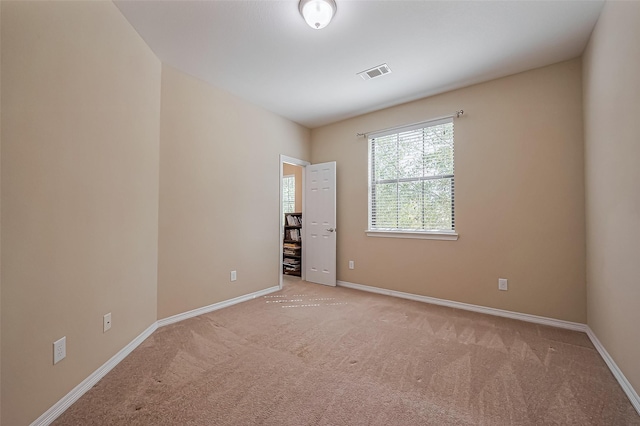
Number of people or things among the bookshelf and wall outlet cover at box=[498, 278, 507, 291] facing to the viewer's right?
0

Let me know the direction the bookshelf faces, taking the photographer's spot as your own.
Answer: facing the viewer and to the left of the viewer

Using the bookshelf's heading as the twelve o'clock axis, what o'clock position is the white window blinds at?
The white window blinds is roughly at 9 o'clock from the bookshelf.

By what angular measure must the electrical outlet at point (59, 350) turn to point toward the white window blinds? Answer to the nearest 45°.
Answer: approximately 45° to its left

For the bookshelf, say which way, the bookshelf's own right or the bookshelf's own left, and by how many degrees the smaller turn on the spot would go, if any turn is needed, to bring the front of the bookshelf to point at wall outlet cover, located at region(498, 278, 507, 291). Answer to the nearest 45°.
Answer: approximately 90° to the bookshelf's own left

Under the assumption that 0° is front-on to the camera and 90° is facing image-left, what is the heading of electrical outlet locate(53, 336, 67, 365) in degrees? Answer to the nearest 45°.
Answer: approximately 315°

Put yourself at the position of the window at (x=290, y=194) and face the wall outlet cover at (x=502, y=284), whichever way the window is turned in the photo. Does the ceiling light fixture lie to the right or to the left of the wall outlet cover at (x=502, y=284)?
right

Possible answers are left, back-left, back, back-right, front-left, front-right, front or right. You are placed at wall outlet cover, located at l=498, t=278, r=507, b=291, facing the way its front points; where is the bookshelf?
right

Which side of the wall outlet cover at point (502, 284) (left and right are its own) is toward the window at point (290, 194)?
right

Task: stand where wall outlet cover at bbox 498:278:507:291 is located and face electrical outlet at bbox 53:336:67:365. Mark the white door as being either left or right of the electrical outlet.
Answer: right

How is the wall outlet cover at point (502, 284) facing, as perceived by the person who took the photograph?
facing the viewer

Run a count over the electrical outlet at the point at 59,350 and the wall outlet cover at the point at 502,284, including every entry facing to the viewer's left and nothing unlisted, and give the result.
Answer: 0
